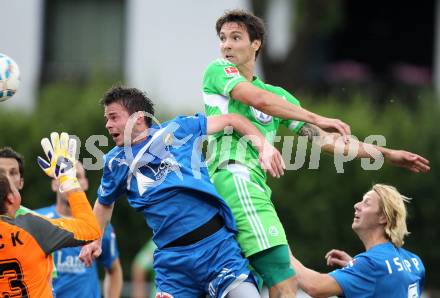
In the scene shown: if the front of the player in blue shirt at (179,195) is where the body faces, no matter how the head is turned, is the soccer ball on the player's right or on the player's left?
on the player's right

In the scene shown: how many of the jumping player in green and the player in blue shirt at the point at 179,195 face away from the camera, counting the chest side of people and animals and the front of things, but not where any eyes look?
0

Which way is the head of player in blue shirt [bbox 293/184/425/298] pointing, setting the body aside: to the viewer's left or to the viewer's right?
to the viewer's left

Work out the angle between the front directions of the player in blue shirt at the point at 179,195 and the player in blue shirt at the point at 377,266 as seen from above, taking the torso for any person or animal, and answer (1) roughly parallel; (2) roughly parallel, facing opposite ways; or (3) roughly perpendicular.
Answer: roughly perpendicular

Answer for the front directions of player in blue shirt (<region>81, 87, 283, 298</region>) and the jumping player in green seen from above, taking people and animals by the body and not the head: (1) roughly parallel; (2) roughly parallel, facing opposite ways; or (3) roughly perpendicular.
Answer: roughly perpendicular

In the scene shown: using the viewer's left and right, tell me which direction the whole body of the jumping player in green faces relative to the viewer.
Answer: facing the viewer and to the right of the viewer

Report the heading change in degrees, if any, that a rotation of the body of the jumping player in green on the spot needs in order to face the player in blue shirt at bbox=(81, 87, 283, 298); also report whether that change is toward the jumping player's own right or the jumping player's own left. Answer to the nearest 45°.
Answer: approximately 90° to the jumping player's own right
